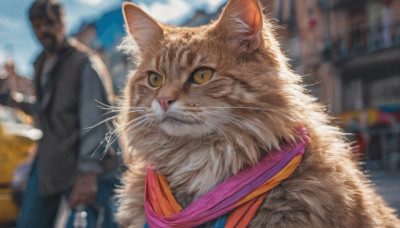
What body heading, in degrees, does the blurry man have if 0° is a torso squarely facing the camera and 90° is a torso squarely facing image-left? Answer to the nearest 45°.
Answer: approximately 45°

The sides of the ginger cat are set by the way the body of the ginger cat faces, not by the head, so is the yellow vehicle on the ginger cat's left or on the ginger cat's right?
on the ginger cat's right

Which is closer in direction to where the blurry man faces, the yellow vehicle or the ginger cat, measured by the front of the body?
the ginger cat

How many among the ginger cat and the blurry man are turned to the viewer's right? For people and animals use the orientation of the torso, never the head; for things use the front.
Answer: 0

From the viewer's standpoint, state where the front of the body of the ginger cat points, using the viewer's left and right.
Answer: facing the viewer and to the left of the viewer

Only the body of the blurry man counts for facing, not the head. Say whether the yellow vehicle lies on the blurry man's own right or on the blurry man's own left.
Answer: on the blurry man's own right

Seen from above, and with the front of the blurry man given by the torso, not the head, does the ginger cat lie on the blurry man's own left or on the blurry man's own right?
on the blurry man's own left
